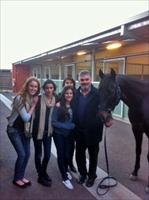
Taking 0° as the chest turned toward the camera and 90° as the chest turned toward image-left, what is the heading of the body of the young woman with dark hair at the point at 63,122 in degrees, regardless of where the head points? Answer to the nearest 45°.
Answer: approximately 315°
